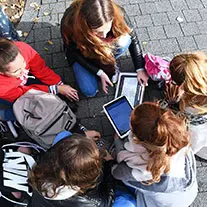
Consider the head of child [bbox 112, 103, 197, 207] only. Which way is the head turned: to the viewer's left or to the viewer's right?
to the viewer's left

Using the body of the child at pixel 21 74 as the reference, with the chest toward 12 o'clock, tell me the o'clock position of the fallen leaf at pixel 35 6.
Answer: The fallen leaf is roughly at 8 o'clock from the child.

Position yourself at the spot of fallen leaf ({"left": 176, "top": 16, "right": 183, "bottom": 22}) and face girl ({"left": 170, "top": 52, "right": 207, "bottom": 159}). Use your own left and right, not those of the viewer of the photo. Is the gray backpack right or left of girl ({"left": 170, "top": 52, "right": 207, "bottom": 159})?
right

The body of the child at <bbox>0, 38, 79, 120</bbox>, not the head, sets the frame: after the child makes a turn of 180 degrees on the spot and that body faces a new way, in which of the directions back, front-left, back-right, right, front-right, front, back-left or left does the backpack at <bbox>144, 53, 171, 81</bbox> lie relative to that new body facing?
back-right

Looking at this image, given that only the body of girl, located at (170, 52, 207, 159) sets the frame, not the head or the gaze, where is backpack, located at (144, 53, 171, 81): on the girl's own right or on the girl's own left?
on the girl's own right

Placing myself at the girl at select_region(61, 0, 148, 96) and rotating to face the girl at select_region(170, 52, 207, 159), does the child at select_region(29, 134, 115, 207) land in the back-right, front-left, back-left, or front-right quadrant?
front-right

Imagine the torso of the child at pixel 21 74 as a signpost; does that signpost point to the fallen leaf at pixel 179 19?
no

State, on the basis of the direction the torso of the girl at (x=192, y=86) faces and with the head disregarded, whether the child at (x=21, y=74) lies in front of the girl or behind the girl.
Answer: in front

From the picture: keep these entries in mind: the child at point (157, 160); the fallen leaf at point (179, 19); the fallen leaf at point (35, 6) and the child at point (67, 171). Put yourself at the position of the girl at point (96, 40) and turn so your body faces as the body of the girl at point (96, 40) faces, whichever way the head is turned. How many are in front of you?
2

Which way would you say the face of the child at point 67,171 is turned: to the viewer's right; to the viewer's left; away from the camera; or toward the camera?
away from the camera

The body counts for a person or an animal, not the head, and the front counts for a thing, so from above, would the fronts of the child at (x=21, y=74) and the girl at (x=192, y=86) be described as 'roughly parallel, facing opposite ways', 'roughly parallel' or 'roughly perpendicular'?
roughly parallel, facing opposite ways

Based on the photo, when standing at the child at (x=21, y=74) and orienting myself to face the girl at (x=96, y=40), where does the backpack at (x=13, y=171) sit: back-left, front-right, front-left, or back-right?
back-right

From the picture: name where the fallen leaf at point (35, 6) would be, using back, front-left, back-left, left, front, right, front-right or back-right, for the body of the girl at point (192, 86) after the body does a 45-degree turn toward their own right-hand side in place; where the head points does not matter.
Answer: front

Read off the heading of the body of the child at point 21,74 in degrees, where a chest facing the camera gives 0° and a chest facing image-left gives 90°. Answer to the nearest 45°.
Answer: approximately 315°

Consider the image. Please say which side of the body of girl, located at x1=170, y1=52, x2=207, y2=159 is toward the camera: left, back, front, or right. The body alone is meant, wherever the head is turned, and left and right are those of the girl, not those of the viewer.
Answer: left

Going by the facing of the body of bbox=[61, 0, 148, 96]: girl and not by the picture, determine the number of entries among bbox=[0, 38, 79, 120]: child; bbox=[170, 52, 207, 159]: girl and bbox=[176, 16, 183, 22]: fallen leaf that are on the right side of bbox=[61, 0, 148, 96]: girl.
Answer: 1

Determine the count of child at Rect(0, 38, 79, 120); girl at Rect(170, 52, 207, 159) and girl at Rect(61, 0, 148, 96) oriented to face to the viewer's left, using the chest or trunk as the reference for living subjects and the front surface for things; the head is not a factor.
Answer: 1

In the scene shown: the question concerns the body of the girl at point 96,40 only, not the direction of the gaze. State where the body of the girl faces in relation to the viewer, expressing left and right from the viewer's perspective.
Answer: facing the viewer
